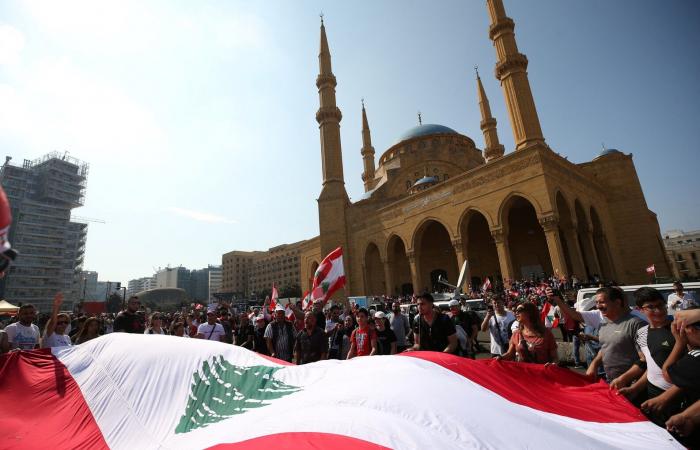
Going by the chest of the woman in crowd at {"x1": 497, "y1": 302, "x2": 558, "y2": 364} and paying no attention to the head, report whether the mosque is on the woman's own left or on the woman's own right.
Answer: on the woman's own right

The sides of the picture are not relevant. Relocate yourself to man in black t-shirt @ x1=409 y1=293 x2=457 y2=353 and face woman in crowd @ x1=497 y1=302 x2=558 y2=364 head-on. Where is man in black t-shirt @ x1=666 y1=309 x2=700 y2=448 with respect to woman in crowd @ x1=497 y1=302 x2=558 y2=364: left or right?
right

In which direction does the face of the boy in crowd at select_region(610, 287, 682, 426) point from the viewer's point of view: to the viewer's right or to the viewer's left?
to the viewer's left

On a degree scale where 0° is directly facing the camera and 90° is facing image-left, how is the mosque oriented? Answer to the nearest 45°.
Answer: approximately 45°

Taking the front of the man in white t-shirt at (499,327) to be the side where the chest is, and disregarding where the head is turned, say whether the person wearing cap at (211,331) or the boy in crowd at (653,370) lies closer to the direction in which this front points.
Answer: the boy in crowd

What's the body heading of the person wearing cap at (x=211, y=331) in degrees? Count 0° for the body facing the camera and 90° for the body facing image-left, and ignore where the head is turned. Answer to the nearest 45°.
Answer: approximately 0°

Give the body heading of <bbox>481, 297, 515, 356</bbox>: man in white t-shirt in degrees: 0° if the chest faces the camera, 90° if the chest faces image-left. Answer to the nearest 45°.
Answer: approximately 0°

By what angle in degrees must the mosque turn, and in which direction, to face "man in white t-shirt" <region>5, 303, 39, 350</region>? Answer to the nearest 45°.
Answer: approximately 45° to its left

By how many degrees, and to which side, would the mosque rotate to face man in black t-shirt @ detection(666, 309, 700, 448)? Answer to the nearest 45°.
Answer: approximately 45° to its left
